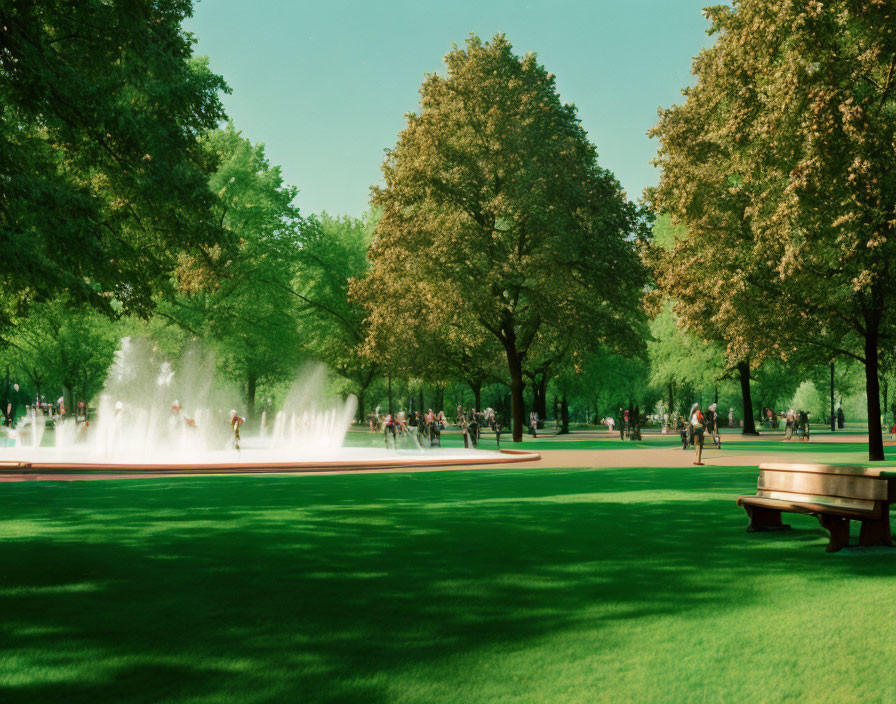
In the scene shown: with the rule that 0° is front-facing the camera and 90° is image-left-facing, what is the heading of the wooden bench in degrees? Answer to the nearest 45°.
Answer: approximately 45°

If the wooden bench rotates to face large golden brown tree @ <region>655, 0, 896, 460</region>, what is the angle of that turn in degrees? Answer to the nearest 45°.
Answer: approximately 135° to its right

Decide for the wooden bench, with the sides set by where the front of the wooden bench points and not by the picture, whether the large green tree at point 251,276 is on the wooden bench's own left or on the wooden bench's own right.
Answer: on the wooden bench's own right

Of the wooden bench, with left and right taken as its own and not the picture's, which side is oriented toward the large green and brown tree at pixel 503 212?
right

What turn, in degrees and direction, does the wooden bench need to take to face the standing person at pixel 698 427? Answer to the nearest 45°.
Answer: approximately 135° to its right

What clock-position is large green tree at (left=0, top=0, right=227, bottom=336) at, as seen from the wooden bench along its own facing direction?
The large green tree is roughly at 2 o'clock from the wooden bench.

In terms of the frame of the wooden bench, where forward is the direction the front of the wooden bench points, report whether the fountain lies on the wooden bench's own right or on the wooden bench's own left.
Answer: on the wooden bench's own right
